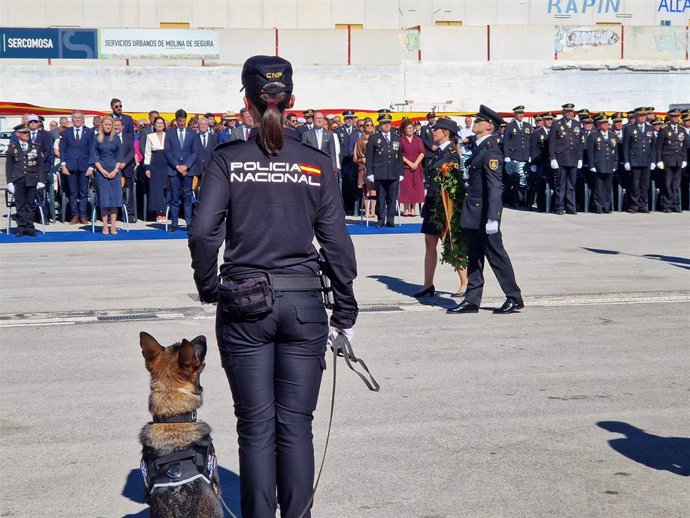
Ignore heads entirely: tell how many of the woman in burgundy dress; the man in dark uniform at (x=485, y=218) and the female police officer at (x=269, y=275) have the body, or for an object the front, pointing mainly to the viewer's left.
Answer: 1

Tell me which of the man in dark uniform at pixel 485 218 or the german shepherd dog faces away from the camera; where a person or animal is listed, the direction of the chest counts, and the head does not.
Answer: the german shepherd dog

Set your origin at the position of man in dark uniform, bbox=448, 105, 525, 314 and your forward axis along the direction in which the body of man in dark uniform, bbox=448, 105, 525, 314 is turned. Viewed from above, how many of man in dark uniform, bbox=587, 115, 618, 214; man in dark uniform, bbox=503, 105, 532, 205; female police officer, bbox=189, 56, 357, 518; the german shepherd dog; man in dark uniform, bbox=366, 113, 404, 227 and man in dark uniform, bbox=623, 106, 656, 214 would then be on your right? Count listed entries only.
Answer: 4

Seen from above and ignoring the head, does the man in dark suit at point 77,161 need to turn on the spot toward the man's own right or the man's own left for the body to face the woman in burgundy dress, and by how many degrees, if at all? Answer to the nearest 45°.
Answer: approximately 90° to the man's own left

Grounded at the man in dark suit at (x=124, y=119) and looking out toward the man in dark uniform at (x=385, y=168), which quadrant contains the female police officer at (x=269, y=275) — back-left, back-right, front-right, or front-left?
front-right

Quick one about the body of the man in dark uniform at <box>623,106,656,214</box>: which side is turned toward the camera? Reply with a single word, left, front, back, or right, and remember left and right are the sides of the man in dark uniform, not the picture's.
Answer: front

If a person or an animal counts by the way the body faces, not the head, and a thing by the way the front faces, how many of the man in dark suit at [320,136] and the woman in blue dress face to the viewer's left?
0

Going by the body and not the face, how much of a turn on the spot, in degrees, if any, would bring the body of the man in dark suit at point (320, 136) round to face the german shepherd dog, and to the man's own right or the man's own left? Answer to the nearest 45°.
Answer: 0° — they already face it

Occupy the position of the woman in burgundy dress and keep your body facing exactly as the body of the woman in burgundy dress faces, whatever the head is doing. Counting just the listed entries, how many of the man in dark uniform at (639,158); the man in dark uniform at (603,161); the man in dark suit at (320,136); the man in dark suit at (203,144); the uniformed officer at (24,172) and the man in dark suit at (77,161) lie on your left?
2

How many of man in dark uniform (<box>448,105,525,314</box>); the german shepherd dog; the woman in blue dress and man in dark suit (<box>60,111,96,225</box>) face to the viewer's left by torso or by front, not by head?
1

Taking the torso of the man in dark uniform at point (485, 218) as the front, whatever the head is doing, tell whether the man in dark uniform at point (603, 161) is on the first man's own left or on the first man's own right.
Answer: on the first man's own right

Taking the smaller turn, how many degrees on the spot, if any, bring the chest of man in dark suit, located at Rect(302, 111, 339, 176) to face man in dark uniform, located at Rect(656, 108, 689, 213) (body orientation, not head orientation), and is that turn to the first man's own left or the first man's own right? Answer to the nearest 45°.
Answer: approximately 90° to the first man's own left

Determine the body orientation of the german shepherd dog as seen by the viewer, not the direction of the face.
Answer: away from the camera

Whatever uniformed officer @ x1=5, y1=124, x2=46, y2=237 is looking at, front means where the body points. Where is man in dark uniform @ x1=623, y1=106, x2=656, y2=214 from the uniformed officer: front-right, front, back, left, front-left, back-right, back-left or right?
left

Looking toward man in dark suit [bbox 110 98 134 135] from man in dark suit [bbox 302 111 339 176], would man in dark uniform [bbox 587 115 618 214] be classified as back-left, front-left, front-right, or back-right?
back-right

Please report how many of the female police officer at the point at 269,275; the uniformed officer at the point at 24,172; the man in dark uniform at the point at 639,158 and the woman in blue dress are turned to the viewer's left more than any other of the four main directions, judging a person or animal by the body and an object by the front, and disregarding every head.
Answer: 0

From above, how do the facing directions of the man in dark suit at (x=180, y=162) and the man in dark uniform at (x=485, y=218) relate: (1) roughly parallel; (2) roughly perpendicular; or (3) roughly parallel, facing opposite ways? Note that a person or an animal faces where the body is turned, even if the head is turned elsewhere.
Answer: roughly perpendicular
